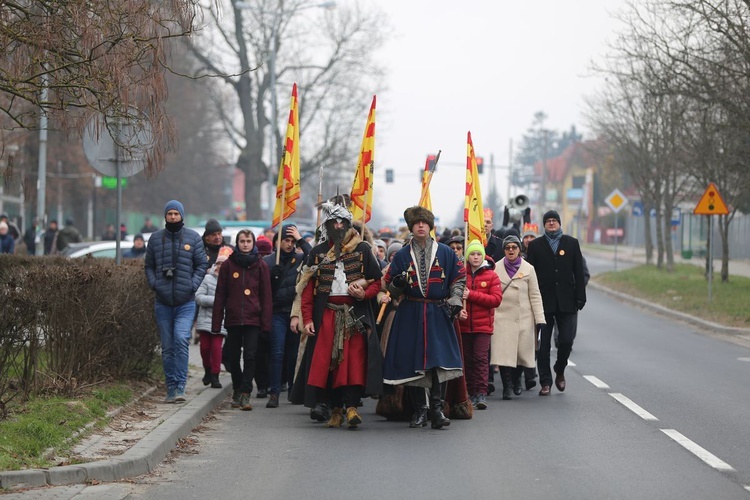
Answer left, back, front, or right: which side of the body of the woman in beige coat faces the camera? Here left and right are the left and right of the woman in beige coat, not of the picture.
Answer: front

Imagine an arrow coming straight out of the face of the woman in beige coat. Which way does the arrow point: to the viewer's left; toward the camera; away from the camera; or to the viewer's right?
toward the camera

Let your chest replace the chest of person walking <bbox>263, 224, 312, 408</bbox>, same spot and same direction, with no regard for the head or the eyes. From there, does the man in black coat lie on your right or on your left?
on your left

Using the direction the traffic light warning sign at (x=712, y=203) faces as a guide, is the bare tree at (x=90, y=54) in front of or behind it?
in front

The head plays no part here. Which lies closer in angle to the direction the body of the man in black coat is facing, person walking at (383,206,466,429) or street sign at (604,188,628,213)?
the person walking

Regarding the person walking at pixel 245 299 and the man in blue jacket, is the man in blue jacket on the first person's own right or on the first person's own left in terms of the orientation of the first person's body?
on the first person's own right

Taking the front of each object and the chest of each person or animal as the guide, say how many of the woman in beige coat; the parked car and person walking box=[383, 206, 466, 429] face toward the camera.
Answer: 2

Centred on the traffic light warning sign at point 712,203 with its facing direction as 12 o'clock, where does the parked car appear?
The parked car is roughly at 2 o'clock from the traffic light warning sign.

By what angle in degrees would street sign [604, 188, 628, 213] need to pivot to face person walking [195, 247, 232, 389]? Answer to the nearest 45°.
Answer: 0° — it already faces them

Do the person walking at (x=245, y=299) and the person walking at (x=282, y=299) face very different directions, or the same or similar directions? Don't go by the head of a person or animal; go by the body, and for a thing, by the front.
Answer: same or similar directions

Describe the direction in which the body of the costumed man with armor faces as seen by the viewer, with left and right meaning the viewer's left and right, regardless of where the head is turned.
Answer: facing the viewer

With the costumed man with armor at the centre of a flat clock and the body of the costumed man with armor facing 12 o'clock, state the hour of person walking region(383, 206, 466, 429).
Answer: The person walking is roughly at 9 o'clock from the costumed man with armor.

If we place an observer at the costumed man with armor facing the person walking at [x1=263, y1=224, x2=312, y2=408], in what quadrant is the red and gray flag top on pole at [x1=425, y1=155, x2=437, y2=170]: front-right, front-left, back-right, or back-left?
front-right

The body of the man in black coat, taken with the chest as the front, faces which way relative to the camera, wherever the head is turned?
toward the camera
